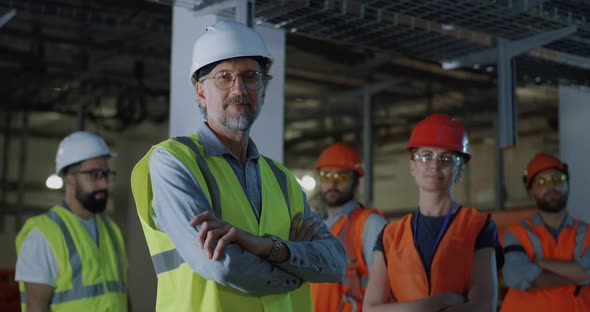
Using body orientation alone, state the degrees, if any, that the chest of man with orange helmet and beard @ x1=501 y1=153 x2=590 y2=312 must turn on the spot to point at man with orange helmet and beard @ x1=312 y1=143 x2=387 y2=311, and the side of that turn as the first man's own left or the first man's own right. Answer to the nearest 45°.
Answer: approximately 90° to the first man's own right

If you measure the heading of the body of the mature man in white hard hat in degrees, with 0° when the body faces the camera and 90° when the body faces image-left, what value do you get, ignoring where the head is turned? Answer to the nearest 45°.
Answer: approximately 315°

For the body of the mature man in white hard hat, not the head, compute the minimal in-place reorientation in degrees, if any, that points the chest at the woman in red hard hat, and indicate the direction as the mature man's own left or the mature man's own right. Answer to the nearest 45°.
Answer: approximately 90° to the mature man's own left

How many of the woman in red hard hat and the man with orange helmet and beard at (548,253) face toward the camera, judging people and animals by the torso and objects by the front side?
2

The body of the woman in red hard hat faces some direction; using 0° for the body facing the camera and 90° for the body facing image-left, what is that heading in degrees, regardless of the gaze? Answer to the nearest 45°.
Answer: approximately 0°

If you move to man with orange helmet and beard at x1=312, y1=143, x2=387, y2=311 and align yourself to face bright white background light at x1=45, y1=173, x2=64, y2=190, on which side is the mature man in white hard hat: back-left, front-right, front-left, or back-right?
back-left

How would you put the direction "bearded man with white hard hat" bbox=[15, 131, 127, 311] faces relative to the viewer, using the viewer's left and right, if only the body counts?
facing the viewer and to the right of the viewer

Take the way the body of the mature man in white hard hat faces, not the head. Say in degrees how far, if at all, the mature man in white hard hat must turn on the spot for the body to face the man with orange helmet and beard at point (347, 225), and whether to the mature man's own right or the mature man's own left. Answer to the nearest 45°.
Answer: approximately 135° to the mature man's own left

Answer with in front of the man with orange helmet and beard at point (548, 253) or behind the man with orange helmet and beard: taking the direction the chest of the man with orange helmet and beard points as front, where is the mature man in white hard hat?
in front

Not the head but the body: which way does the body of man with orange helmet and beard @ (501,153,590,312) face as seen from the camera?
toward the camera

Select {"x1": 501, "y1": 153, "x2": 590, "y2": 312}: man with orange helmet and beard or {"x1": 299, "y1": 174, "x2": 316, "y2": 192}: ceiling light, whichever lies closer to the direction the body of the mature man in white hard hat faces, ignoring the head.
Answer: the man with orange helmet and beard
